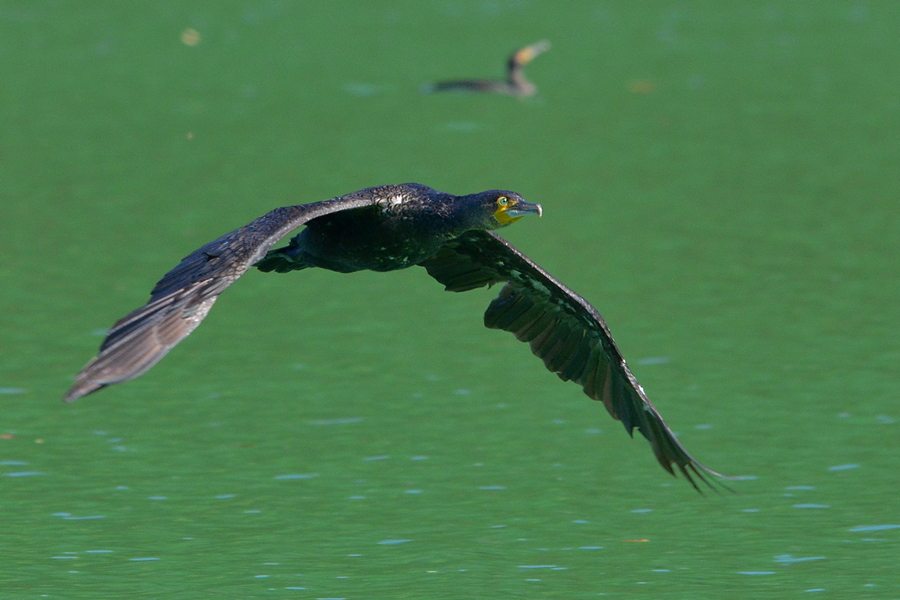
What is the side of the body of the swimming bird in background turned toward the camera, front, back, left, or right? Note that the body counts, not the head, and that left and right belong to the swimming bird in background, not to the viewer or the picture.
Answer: right

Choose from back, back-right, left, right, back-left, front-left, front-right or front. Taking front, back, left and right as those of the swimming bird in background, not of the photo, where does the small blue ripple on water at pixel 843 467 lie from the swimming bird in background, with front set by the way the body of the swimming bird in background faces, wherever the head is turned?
right

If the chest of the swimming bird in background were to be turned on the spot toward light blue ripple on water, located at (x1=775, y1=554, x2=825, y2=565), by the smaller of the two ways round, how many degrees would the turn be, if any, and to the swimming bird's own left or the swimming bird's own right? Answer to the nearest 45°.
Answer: approximately 90° to the swimming bird's own right

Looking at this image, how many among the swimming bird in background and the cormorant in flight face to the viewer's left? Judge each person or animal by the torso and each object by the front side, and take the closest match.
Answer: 0

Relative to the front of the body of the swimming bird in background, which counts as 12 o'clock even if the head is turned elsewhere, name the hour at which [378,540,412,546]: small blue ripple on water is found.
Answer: The small blue ripple on water is roughly at 3 o'clock from the swimming bird in background.

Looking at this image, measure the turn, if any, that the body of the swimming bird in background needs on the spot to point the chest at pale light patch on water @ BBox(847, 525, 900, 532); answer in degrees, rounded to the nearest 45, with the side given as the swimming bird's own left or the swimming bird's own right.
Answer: approximately 90° to the swimming bird's own right

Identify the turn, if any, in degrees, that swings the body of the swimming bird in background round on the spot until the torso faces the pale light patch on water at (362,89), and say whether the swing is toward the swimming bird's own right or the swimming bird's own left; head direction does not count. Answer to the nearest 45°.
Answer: approximately 180°

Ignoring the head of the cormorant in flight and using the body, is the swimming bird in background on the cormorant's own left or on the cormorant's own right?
on the cormorant's own left

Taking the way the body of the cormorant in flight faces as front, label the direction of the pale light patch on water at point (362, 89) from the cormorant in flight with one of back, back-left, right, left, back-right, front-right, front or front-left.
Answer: back-left
